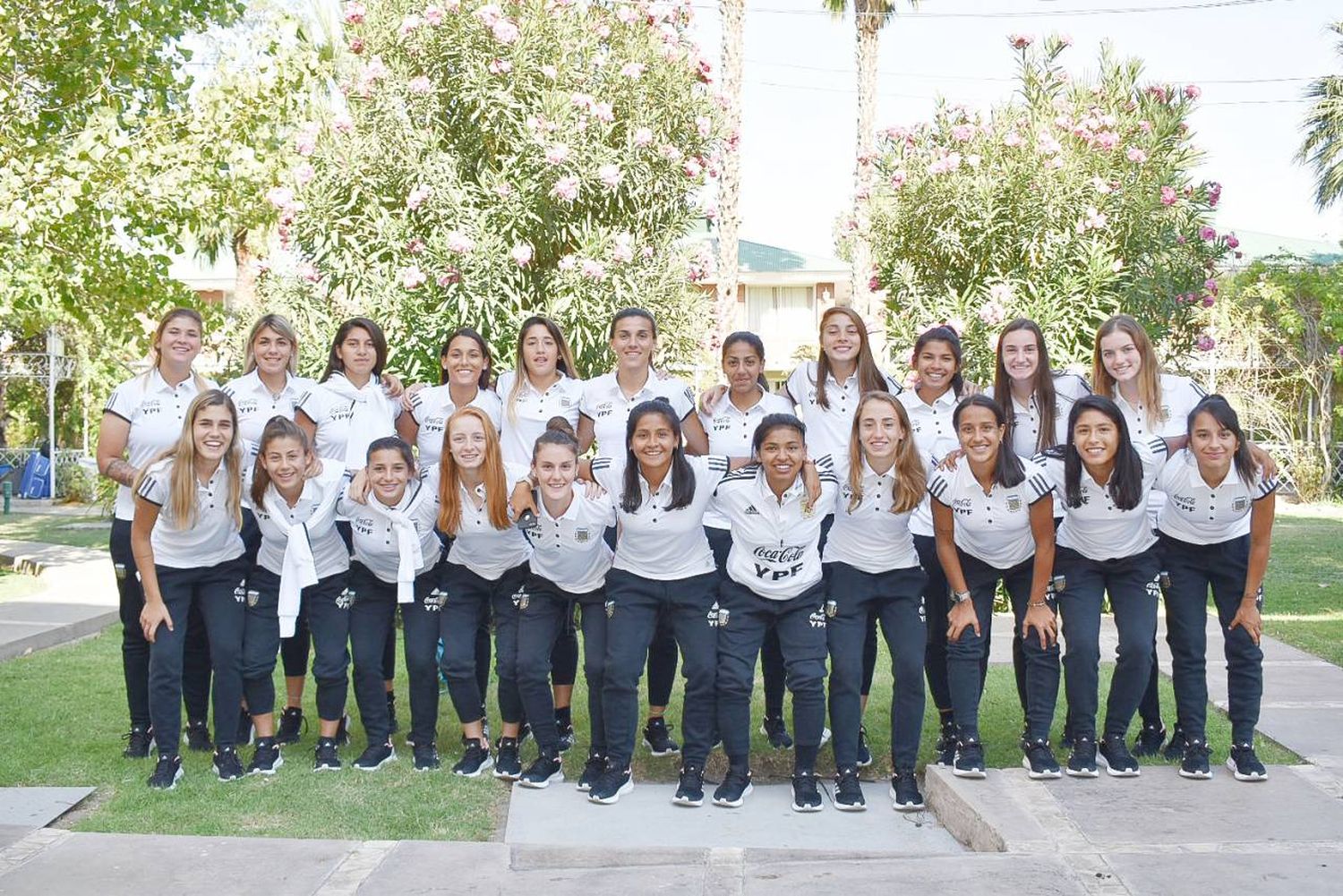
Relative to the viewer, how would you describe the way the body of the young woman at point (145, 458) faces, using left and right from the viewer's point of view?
facing the viewer

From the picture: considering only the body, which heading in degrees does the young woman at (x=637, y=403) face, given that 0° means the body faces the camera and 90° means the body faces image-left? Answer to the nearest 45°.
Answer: approximately 0°

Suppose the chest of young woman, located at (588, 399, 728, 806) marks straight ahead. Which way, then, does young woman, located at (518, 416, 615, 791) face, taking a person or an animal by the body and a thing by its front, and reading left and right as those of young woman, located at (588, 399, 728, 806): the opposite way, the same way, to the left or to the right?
the same way

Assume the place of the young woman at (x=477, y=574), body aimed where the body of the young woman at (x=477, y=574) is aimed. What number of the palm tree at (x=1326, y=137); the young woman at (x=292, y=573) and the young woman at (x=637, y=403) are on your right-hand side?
1

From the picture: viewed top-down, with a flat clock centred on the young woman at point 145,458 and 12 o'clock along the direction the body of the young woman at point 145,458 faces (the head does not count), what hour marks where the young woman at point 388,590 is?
the young woman at point 388,590 is roughly at 10 o'clock from the young woman at point 145,458.

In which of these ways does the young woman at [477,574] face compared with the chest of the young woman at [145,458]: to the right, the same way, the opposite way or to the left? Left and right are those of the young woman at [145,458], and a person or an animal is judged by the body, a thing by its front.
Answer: the same way

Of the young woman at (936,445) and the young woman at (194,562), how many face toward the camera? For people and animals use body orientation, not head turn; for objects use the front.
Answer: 2

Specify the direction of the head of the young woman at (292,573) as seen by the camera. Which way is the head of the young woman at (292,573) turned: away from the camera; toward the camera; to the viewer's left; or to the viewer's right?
toward the camera

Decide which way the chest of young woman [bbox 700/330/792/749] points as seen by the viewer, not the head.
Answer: toward the camera

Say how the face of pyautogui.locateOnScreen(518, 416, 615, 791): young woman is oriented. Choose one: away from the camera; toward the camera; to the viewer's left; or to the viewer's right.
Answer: toward the camera

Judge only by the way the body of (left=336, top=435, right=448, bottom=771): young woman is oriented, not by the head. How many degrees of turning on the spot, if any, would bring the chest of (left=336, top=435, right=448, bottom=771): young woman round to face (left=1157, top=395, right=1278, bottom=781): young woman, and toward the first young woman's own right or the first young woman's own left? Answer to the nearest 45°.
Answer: approximately 90° to the first young woman's own left

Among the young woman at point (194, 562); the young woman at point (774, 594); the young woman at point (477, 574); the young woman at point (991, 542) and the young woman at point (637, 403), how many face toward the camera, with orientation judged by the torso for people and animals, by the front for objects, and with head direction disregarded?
5

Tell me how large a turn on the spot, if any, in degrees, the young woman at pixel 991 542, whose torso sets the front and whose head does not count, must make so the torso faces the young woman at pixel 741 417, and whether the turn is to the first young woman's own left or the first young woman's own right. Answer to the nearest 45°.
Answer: approximately 90° to the first young woman's own right

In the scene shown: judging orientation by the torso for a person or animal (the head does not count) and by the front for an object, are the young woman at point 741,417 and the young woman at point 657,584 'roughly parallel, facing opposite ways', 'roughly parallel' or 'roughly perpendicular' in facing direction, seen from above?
roughly parallel

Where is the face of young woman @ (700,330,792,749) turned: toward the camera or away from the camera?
toward the camera

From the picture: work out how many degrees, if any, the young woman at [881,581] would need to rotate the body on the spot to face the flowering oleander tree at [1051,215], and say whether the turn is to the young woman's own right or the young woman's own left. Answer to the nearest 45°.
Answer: approximately 180°
